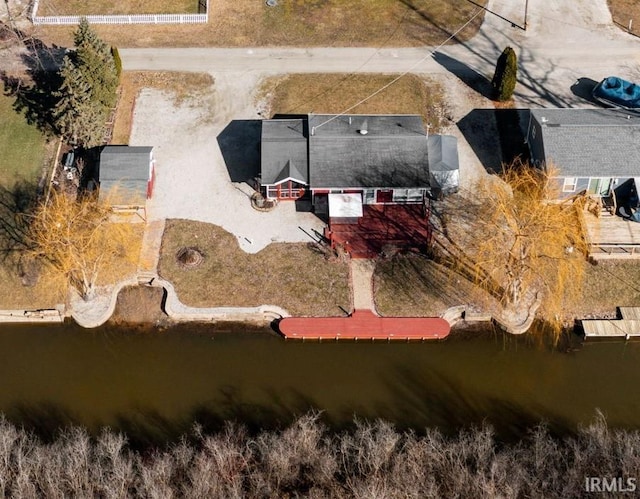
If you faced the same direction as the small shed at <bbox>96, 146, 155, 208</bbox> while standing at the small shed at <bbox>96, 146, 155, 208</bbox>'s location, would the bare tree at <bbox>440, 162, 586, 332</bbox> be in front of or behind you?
in front

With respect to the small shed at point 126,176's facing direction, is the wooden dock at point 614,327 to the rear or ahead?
ahead

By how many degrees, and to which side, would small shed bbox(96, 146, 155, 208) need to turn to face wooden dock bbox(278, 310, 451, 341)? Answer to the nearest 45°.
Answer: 0° — it already faces it
